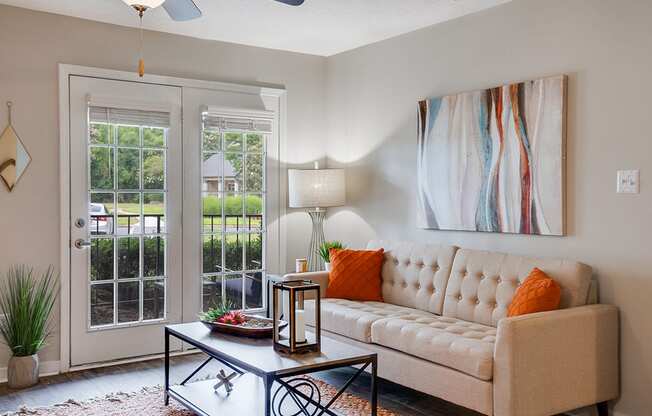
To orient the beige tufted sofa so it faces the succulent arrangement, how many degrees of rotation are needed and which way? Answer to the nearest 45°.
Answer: approximately 45° to its right

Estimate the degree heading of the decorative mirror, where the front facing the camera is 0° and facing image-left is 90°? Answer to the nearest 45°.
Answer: approximately 0°

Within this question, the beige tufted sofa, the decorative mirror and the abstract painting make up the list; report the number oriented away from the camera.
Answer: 0

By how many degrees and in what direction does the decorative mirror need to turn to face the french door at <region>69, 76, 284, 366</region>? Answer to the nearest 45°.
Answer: approximately 90° to its left

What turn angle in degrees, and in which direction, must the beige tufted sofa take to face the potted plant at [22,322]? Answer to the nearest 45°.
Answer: approximately 45° to its right

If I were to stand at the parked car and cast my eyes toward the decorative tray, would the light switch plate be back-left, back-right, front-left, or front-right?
front-left

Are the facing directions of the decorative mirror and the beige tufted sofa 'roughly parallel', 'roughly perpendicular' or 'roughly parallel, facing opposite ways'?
roughly perpendicular

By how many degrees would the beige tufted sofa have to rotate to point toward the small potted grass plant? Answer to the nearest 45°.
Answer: approximately 90° to its right

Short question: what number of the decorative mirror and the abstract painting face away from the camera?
0

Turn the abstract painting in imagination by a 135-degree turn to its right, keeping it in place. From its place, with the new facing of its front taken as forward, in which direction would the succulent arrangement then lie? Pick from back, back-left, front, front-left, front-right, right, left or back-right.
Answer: back-left

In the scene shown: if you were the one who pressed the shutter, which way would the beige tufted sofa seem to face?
facing the viewer and to the left of the viewer

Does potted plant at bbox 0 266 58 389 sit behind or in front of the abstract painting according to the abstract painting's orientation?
in front

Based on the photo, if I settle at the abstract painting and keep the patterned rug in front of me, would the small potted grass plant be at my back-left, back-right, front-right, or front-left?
front-right

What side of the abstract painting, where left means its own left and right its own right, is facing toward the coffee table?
front
